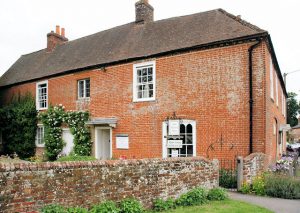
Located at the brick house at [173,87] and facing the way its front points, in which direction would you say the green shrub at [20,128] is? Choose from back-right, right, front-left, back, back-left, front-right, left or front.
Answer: right

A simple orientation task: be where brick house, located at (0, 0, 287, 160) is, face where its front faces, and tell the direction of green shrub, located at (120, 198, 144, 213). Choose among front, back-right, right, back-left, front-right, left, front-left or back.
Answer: front-left

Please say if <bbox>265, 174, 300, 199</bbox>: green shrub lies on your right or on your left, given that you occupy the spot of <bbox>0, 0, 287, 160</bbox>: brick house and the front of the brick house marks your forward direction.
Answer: on your left

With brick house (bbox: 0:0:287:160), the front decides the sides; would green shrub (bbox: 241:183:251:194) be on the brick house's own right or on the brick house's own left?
on the brick house's own left

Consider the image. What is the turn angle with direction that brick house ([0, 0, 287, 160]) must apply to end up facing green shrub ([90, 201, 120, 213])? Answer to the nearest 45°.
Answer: approximately 45° to its left

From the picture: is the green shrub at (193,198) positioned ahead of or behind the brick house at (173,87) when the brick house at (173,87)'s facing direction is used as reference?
ahead

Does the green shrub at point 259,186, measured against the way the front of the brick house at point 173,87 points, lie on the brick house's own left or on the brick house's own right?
on the brick house's own left

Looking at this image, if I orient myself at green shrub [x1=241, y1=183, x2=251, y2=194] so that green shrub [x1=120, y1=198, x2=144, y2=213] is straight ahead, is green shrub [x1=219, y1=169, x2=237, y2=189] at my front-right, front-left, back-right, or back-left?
back-right

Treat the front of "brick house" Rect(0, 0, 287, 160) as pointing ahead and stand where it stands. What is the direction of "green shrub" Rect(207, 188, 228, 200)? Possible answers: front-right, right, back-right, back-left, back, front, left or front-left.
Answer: front-left
